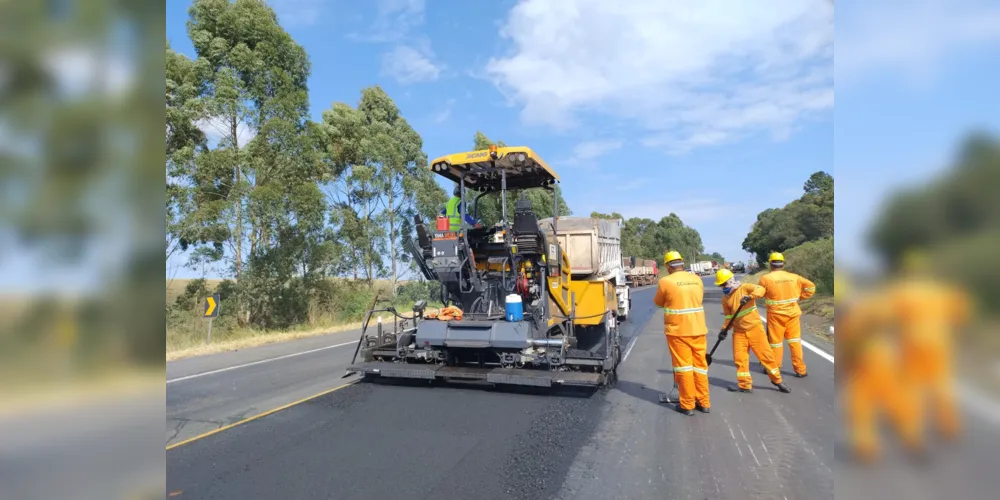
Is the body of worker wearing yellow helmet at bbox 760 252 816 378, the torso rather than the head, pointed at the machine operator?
no

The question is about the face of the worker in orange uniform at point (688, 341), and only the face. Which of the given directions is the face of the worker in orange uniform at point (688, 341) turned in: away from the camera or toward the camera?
away from the camera

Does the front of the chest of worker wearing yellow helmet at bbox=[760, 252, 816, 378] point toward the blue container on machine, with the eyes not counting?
no

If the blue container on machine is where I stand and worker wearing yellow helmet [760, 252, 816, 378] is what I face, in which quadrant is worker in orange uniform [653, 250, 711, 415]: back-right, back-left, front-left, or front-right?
front-right
